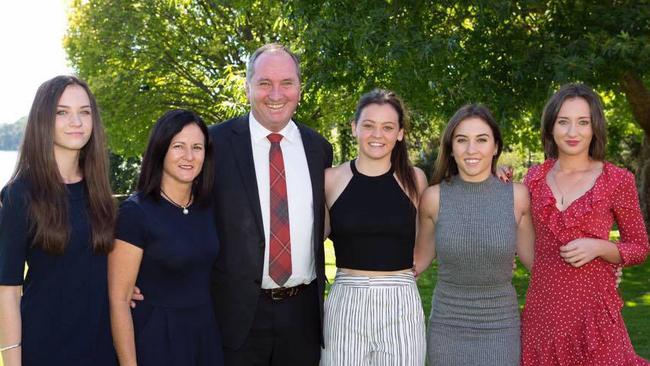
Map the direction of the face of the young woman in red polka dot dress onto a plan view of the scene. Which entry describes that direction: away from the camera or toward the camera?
toward the camera

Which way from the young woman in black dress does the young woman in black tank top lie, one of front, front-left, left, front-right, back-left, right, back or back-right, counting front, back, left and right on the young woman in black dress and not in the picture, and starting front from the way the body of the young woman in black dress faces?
front-left

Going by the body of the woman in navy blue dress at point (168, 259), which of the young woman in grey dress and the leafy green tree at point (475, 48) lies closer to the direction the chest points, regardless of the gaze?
the young woman in grey dress

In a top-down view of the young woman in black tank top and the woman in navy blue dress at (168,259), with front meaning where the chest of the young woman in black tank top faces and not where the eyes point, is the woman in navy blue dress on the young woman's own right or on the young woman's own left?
on the young woman's own right

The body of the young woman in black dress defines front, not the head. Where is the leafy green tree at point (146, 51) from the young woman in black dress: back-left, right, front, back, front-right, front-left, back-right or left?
back-left

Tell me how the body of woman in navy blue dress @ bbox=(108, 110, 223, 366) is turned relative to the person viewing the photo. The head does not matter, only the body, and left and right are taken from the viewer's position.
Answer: facing the viewer and to the right of the viewer

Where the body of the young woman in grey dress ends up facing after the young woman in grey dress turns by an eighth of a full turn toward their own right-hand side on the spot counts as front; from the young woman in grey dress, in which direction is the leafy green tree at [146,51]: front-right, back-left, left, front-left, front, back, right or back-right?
right

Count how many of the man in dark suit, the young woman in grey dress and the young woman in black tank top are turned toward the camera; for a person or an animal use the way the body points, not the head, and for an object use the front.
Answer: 3

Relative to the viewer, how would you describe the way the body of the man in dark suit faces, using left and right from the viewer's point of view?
facing the viewer

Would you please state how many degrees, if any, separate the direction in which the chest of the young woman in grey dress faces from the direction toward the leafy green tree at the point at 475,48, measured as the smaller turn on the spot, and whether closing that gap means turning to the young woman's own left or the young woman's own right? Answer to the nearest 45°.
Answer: approximately 180°

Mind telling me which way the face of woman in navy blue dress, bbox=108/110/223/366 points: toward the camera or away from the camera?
toward the camera

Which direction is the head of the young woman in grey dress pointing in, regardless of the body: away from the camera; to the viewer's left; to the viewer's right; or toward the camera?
toward the camera

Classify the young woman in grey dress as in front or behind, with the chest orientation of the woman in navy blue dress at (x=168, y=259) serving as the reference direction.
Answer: in front
